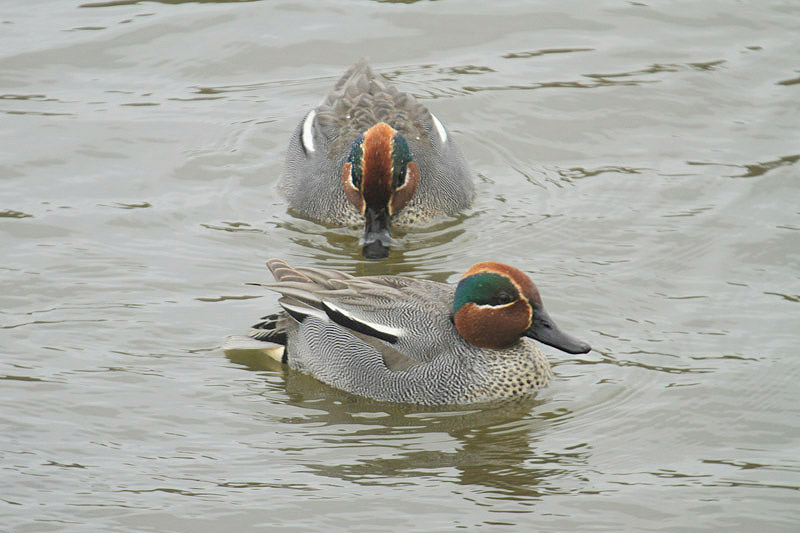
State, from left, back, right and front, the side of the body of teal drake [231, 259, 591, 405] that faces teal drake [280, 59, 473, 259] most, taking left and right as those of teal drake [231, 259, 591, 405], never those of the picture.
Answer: left

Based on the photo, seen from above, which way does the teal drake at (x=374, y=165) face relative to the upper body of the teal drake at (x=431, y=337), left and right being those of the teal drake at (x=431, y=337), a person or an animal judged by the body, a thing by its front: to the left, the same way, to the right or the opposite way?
to the right

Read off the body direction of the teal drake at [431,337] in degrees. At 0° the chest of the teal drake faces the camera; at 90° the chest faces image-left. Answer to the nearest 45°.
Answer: approximately 270°

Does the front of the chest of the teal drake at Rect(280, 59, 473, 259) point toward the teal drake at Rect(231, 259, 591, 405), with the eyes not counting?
yes

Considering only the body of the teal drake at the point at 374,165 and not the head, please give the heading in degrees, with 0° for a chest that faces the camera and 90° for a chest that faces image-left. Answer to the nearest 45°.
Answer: approximately 0°

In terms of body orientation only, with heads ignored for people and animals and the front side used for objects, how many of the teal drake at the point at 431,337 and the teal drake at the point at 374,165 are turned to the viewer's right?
1
